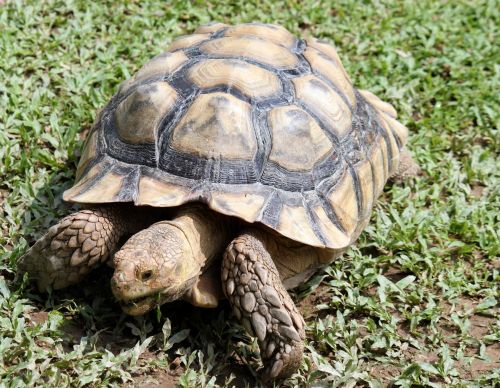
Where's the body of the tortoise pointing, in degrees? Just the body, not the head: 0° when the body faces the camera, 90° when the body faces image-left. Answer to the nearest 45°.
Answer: approximately 45°
